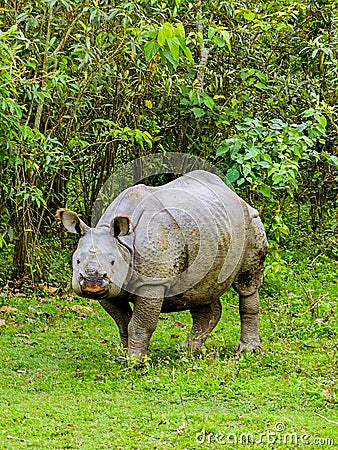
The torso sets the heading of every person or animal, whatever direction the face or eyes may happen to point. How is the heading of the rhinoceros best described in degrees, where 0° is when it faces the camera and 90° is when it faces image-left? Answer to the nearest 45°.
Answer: approximately 45°

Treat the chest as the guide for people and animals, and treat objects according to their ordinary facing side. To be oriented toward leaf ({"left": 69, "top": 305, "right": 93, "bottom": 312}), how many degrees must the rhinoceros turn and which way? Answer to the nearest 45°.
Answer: approximately 135° to its right

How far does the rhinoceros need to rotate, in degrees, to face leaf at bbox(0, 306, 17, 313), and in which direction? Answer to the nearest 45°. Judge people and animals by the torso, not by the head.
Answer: approximately 90° to its right

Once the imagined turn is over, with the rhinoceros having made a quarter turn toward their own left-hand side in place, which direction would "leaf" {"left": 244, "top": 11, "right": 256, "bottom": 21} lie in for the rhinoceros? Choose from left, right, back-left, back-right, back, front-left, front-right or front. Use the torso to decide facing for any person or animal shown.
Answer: back-left
